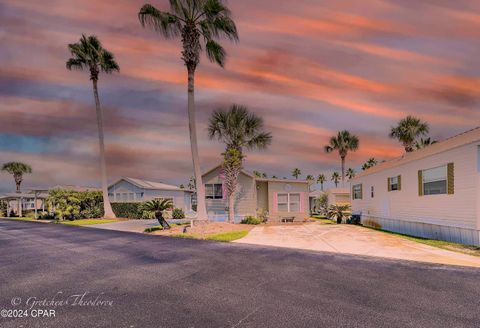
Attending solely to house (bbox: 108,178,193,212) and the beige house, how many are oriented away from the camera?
0

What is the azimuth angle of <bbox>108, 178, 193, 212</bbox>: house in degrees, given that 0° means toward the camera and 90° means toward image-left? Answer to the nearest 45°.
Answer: approximately 45°

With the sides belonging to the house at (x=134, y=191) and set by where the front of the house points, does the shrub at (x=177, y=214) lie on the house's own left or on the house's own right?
on the house's own left

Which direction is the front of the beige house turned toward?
toward the camera

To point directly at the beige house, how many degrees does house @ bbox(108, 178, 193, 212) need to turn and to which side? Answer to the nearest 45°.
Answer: approximately 90° to its left

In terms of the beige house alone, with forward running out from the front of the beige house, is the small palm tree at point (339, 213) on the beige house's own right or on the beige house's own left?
on the beige house's own left

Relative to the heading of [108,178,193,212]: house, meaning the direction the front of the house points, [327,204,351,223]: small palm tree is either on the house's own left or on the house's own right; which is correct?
on the house's own left
